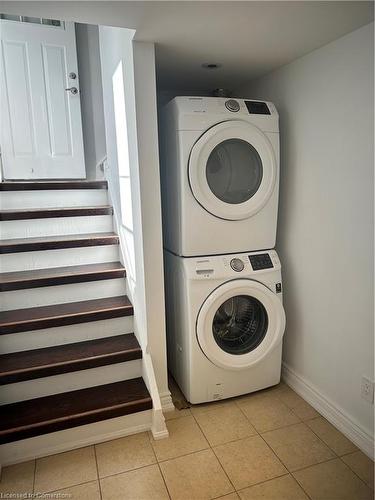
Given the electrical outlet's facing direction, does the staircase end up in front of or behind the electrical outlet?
in front

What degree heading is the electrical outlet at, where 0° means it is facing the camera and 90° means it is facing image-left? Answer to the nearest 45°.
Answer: approximately 45°
